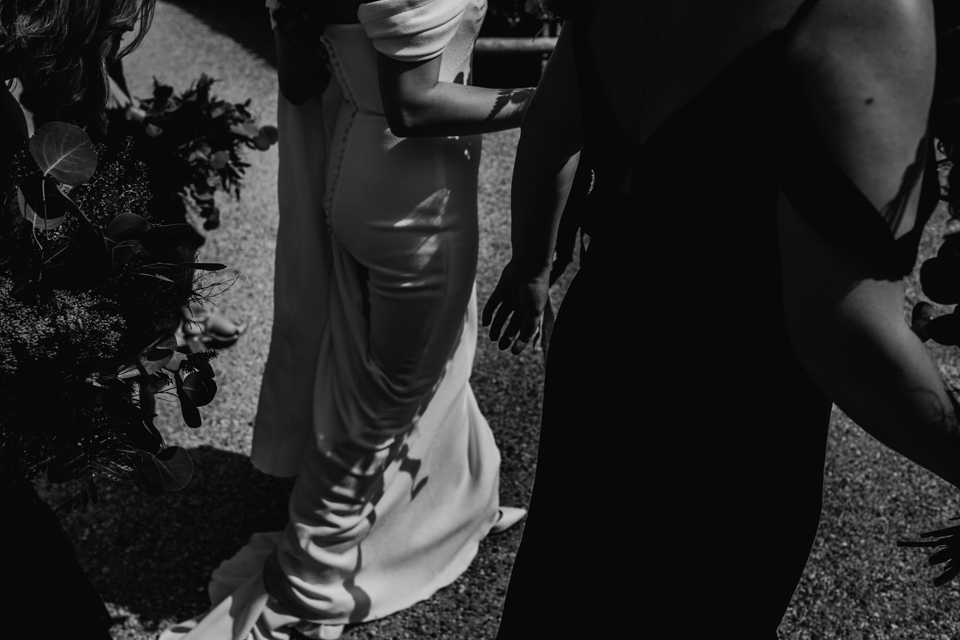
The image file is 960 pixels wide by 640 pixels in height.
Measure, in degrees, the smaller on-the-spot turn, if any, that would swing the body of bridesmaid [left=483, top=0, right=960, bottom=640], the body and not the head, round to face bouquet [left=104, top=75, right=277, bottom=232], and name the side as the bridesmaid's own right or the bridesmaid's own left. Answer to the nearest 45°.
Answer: approximately 90° to the bridesmaid's own left

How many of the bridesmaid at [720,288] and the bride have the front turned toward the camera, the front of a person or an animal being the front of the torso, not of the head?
0

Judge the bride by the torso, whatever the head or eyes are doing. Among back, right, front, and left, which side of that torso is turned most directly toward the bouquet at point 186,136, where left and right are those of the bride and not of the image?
left

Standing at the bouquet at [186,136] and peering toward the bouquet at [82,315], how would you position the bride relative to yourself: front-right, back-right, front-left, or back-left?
front-left

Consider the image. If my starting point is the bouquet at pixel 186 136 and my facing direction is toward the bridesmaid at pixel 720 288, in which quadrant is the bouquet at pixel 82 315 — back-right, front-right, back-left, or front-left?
front-right

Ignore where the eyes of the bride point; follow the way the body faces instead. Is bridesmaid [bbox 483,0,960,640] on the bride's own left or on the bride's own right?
on the bride's own right

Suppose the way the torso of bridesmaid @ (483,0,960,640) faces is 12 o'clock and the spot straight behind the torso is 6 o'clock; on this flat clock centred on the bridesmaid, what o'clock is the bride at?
The bride is roughly at 9 o'clock from the bridesmaid.

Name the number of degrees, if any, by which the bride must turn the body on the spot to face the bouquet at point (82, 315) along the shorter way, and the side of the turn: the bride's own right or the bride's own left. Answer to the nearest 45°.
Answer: approximately 180°

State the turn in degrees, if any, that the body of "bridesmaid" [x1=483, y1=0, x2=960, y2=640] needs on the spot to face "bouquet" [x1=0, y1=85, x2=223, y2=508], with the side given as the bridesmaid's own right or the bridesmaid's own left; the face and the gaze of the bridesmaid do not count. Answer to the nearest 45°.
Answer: approximately 135° to the bridesmaid's own left

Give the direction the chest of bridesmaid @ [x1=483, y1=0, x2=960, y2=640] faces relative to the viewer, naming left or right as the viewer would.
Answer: facing away from the viewer and to the right of the viewer

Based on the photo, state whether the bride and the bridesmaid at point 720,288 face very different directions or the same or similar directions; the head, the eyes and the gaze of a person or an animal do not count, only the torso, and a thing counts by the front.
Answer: same or similar directions

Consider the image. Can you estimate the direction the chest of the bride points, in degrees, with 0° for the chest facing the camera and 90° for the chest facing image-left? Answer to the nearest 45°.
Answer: approximately 225°
